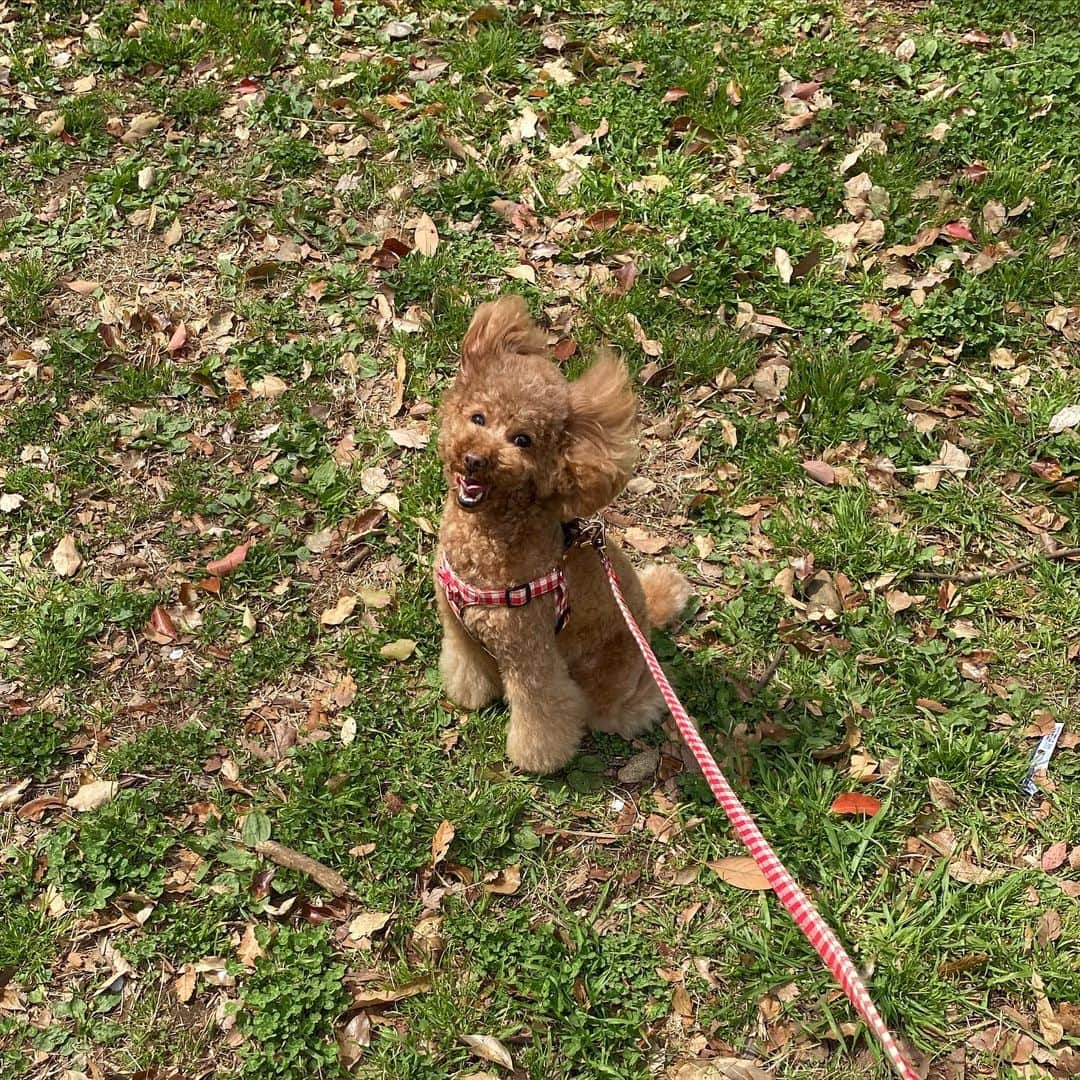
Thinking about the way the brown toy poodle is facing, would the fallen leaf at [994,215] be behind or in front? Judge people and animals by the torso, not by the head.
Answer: behind

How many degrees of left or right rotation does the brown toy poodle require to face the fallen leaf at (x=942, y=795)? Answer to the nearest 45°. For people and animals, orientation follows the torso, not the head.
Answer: approximately 135° to its left

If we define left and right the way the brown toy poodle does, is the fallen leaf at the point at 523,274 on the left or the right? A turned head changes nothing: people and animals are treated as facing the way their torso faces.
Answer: on its right

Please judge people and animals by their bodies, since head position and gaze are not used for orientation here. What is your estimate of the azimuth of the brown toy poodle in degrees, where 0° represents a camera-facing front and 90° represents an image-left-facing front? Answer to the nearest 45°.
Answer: approximately 45°

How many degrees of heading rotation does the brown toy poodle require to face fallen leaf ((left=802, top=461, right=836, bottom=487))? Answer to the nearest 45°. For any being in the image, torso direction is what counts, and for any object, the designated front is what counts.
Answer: approximately 180°

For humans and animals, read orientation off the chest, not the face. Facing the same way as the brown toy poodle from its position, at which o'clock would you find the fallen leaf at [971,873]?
The fallen leaf is roughly at 8 o'clock from the brown toy poodle.

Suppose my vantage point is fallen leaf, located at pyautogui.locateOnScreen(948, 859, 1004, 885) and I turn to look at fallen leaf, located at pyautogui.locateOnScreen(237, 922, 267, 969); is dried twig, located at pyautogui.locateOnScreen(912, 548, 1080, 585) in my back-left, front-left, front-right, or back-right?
back-right

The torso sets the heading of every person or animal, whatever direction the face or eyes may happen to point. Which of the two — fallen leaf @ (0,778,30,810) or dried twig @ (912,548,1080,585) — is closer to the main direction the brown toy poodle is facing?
the fallen leaf

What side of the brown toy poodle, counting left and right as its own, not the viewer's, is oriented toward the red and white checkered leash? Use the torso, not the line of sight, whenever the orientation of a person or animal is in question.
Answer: left
